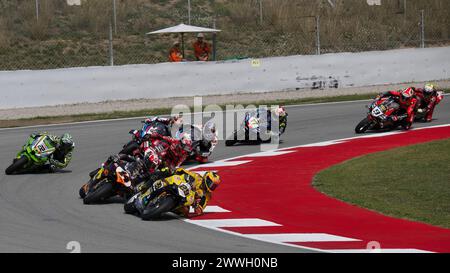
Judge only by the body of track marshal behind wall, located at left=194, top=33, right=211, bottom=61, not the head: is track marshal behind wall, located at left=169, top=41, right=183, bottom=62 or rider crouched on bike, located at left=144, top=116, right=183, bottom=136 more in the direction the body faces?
the rider crouched on bike

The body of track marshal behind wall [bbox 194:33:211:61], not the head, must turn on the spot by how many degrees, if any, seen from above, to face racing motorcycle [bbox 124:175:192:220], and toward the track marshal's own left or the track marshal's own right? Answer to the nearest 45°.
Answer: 0° — they already face it

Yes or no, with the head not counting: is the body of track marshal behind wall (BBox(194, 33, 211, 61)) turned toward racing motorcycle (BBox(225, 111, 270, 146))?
yes

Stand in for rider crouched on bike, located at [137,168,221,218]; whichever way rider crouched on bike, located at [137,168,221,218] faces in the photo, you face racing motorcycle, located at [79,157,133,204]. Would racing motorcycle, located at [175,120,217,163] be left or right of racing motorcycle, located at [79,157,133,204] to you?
right

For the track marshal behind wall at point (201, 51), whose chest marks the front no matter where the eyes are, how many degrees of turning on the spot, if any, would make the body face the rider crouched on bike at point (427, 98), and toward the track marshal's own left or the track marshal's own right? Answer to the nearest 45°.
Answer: approximately 45° to the track marshal's own left

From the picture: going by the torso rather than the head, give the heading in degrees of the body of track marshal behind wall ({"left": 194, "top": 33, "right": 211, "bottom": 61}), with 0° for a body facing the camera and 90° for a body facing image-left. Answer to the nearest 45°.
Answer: approximately 0°

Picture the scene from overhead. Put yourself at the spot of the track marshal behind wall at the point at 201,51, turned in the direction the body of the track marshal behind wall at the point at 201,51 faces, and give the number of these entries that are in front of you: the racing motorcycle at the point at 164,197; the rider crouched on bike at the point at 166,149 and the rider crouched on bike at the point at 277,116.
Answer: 3

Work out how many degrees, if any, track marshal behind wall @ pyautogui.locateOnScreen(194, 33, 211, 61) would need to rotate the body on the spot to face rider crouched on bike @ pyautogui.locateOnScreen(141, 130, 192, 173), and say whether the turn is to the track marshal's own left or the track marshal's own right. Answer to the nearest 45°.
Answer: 0° — they already face them
